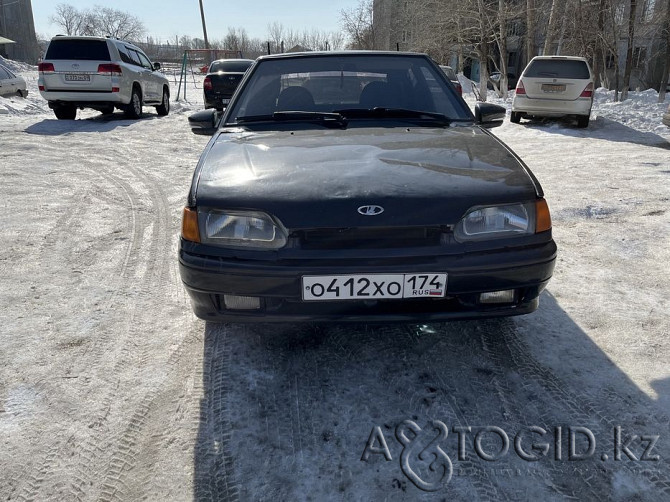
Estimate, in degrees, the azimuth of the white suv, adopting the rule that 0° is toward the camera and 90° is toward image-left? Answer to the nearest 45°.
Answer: approximately 225°

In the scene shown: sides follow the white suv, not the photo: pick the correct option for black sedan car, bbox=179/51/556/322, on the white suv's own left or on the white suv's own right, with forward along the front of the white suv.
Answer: on the white suv's own right

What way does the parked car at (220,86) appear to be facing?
away from the camera

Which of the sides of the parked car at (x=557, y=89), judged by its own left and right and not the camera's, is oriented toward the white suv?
left

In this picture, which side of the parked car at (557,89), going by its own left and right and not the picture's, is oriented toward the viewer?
back

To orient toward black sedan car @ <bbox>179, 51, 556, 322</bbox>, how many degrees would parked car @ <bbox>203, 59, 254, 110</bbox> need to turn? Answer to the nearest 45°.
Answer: approximately 180°

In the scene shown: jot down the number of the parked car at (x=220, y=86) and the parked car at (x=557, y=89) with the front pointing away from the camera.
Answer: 2

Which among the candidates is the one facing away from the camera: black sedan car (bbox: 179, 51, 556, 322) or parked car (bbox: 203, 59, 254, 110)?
the parked car

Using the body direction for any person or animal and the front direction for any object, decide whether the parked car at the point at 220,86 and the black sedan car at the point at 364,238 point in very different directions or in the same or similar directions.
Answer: very different directions

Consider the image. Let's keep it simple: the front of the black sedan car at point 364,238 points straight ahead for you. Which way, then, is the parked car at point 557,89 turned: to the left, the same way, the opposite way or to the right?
the opposite way

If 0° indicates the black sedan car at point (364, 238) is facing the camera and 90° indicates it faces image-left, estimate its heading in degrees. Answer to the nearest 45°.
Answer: approximately 0°

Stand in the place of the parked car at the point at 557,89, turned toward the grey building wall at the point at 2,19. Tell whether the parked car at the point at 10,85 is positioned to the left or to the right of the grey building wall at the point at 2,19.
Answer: left
